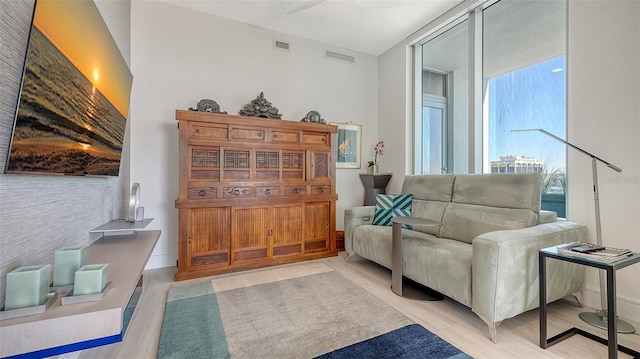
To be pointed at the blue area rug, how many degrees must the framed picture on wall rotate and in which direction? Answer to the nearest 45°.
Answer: approximately 45° to its right

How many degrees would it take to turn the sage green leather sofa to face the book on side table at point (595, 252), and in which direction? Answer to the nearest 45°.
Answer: approximately 90° to its left

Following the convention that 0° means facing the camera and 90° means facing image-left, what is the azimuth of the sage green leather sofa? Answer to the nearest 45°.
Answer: approximately 45°

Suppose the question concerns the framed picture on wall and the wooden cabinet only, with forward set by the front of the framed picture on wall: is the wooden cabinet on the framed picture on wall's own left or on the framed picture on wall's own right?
on the framed picture on wall's own right

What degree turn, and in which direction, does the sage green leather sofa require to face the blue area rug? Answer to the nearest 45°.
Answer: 0° — it already faces it

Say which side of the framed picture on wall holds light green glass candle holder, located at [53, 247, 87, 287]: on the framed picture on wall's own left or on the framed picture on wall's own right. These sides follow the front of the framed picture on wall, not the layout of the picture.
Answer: on the framed picture on wall's own right

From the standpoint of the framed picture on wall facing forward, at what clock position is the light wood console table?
The light wood console table is roughly at 2 o'clock from the framed picture on wall.

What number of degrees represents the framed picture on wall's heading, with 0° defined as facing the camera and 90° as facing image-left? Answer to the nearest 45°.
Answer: approximately 315°
